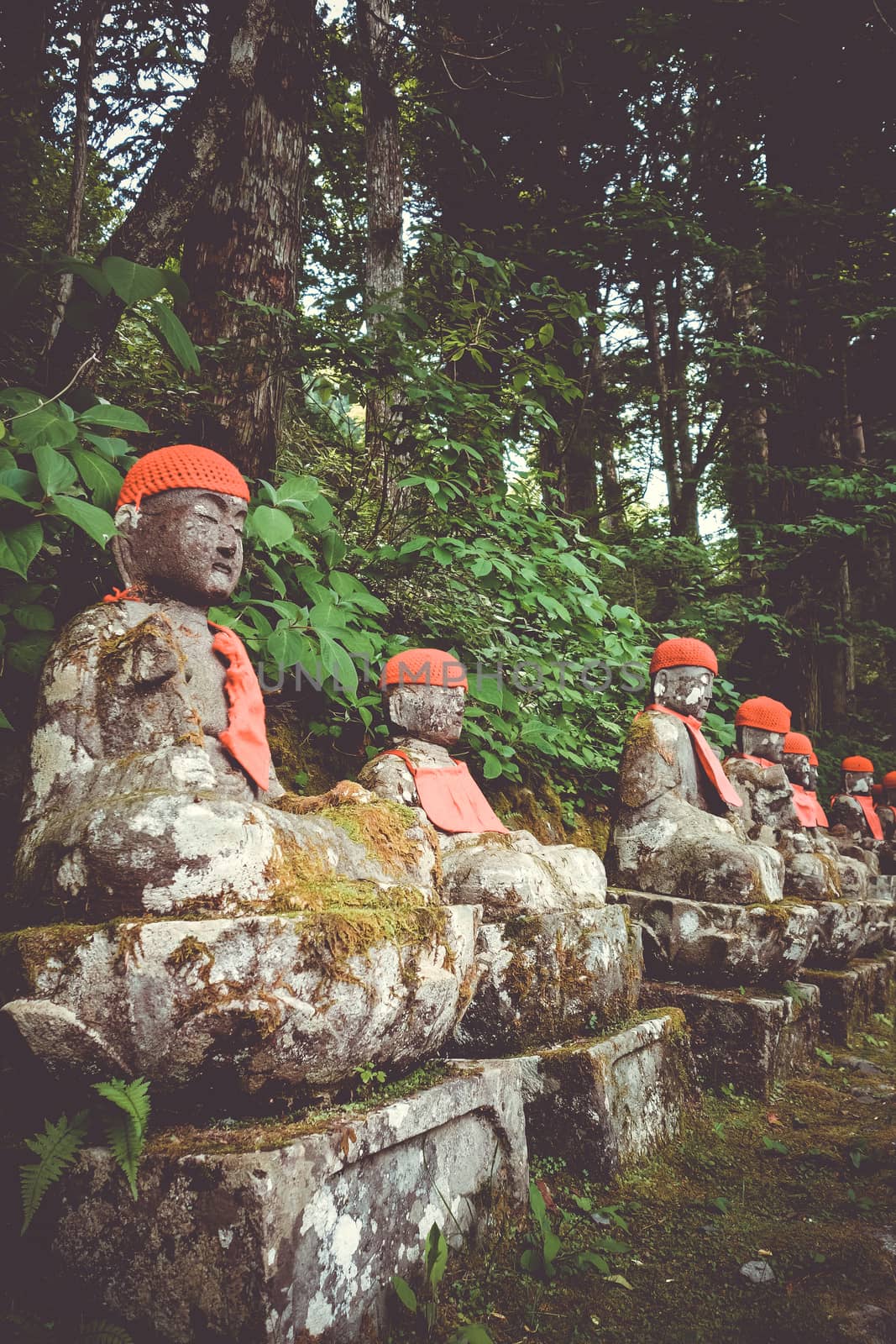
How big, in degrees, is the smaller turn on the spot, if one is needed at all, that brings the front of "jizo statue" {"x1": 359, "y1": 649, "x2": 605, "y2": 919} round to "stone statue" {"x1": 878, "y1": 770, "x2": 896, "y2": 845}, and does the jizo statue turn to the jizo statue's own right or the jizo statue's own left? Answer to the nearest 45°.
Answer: approximately 90° to the jizo statue's own left

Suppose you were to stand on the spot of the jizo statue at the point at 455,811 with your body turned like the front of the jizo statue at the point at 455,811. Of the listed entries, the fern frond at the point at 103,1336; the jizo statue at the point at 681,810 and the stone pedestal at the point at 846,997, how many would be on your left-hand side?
2

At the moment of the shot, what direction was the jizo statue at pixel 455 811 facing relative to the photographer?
facing the viewer and to the right of the viewer

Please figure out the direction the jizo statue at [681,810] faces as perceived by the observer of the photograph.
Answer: facing to the right of the viewer

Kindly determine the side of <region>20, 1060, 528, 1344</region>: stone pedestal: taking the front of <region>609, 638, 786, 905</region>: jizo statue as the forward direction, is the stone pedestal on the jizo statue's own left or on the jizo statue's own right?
on the jizo statue's own right

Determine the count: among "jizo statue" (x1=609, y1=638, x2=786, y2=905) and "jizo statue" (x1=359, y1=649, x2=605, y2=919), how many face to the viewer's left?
0
